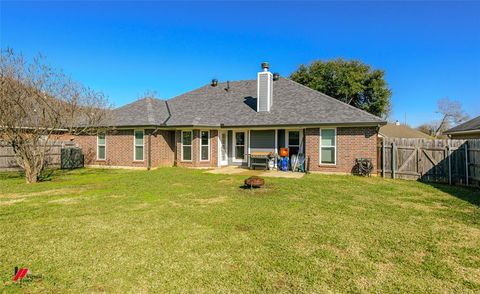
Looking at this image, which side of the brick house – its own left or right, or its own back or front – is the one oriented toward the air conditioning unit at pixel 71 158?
left

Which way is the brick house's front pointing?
away from the camera

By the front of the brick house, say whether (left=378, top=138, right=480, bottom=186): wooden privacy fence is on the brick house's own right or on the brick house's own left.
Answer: on the brick house's own right

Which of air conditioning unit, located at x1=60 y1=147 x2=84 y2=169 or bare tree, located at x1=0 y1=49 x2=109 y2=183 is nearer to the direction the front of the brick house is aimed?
the air conditioning unit

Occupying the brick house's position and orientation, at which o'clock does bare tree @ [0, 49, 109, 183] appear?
The bare tree is roughly at 8 o'clock from the brick house.
